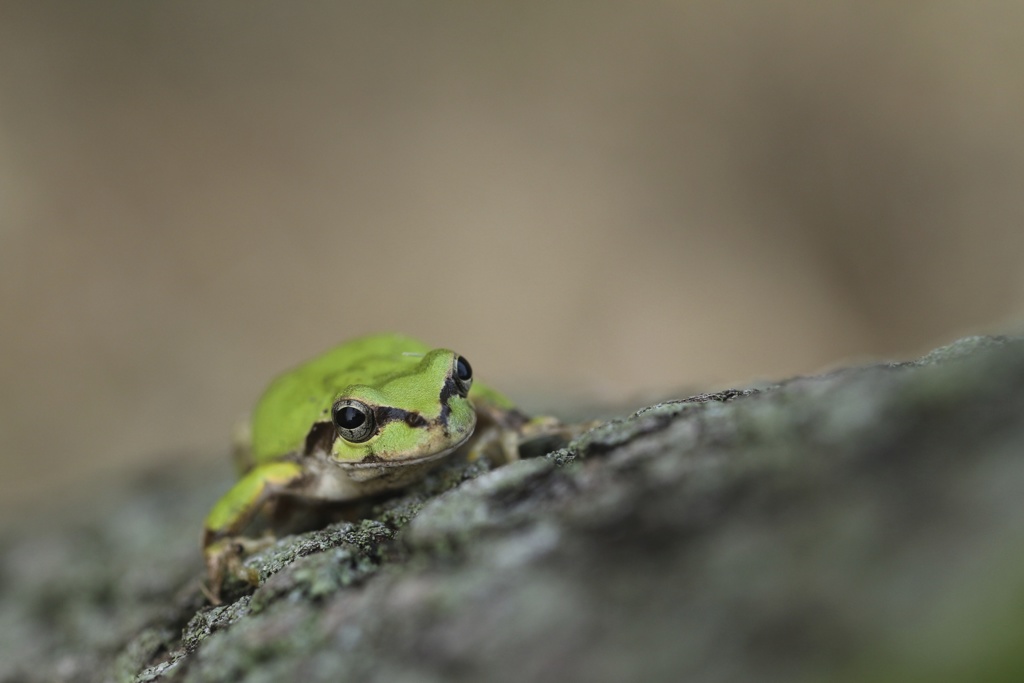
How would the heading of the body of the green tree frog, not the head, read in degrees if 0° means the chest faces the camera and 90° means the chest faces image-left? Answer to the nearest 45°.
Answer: approximately 315°
